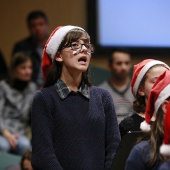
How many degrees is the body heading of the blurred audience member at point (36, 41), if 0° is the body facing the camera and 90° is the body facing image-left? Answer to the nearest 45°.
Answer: approximately 315°

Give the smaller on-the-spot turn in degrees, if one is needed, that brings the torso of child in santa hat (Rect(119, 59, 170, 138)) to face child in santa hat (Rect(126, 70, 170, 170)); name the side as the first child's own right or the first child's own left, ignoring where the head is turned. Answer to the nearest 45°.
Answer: approximately 45° to the first child's own right

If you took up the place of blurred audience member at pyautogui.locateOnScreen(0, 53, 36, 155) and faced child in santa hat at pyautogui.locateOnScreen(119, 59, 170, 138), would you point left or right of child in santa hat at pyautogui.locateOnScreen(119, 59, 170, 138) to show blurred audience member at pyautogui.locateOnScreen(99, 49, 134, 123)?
left

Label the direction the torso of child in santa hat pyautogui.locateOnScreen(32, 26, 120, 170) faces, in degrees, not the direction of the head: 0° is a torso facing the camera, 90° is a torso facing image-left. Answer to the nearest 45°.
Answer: approximately 315°

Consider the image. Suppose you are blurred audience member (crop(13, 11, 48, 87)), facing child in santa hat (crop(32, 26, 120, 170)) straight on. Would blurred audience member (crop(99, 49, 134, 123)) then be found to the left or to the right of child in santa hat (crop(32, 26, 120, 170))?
left

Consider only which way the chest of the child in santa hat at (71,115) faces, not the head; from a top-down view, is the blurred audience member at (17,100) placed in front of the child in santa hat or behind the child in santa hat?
behind
